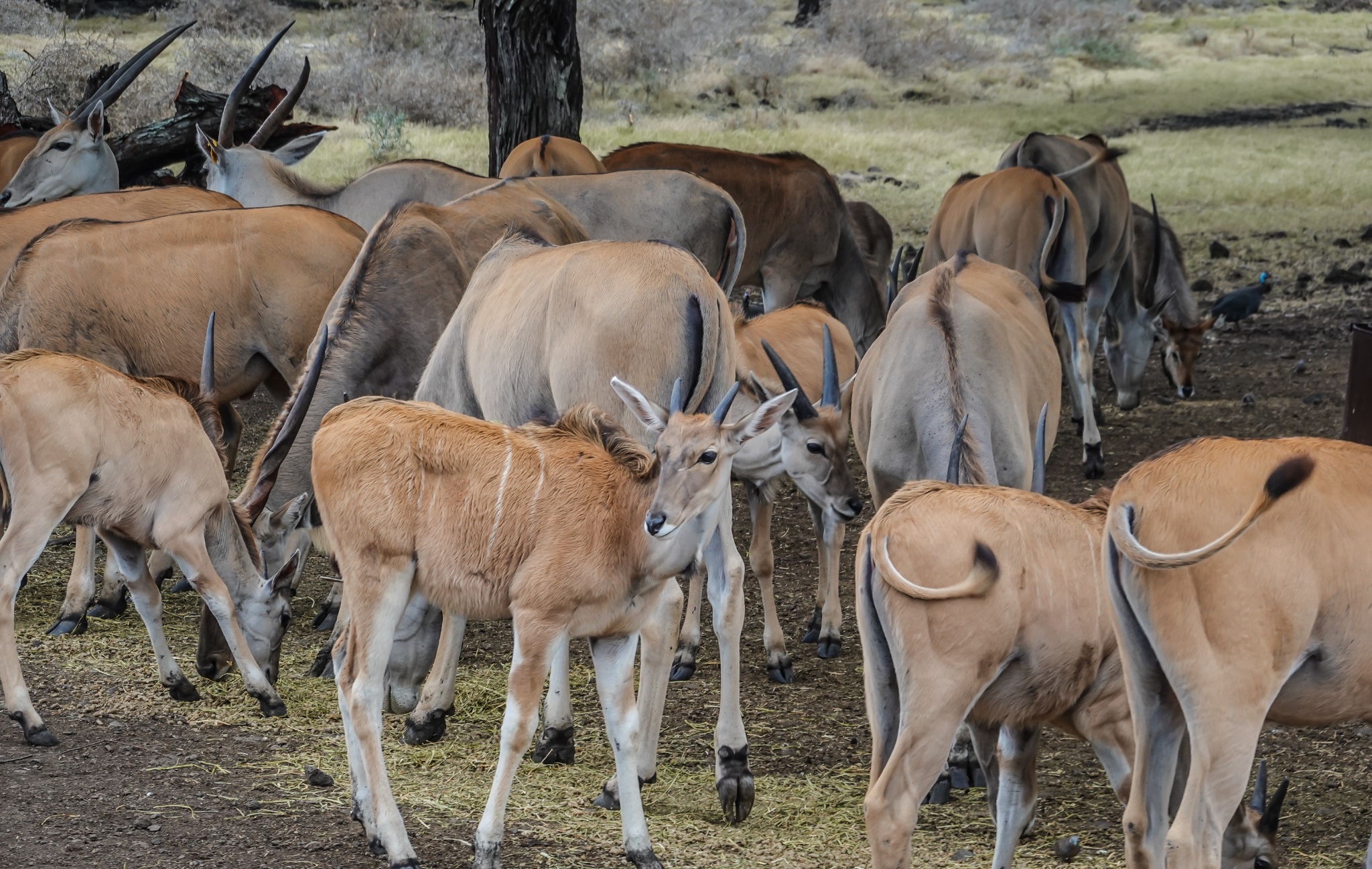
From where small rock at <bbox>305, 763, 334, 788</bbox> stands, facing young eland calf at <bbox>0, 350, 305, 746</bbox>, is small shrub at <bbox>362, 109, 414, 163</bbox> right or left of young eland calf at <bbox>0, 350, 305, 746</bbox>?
right

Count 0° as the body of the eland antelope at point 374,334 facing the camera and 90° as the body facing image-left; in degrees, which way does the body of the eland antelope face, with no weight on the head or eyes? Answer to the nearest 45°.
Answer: approximately 45°

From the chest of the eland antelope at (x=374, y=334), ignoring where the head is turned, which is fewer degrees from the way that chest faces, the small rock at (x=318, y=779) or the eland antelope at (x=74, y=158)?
the small rock

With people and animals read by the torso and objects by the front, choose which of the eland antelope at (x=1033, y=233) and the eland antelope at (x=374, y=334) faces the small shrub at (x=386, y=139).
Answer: the eland antelope at (x=1033, y=233)

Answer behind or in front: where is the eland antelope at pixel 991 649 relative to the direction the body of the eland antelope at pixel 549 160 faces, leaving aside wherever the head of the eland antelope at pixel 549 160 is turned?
behind

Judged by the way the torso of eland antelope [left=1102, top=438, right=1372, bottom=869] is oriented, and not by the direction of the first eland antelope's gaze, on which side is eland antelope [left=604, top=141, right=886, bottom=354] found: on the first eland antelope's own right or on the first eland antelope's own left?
on the first eland antelope's own left

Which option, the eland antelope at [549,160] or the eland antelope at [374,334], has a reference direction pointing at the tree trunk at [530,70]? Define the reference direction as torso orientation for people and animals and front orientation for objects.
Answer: the eland antelope at [549,160]

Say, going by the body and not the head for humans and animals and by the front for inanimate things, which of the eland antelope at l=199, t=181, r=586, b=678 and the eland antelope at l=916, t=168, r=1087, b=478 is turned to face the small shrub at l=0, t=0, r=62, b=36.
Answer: the eland antelope at l=916, t=168, r=1087, b=478

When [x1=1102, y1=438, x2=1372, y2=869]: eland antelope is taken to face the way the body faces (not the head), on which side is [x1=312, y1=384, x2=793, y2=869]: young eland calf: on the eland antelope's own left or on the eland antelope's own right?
on the eland antelope's own left

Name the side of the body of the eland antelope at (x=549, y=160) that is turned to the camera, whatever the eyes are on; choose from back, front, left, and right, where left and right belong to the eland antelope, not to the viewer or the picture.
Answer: back

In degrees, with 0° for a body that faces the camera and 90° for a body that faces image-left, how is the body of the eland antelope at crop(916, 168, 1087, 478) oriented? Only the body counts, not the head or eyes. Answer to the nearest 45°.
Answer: approximately 135°

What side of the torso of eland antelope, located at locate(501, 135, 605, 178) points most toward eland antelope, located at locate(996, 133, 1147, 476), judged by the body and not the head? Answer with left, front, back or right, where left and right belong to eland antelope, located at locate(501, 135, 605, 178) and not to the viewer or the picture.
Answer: right

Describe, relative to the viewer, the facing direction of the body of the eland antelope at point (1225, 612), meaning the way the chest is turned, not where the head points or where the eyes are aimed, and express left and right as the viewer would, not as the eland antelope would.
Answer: facing away from the viewer and to the right of the viewer

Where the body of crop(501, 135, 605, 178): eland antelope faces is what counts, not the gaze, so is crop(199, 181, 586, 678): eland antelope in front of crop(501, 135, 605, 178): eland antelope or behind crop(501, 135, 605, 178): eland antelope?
behind

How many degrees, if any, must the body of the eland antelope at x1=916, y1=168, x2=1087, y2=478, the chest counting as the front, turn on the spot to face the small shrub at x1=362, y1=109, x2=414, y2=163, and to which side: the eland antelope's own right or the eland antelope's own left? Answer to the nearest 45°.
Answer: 0° — it already faces it
